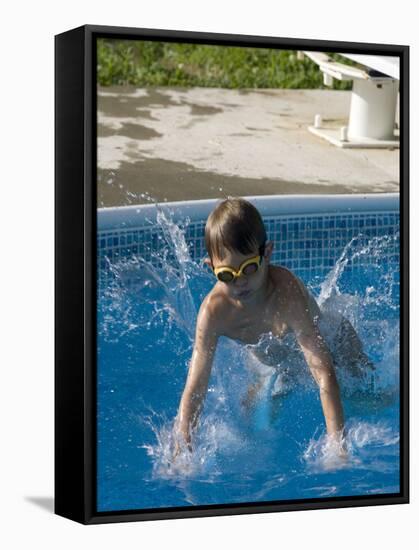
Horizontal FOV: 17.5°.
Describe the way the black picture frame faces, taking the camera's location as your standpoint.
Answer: facing the viewer and to the right of the viewer
